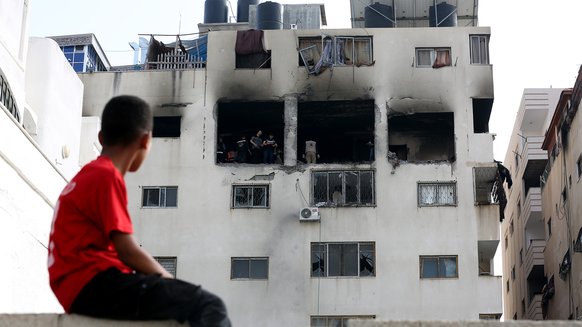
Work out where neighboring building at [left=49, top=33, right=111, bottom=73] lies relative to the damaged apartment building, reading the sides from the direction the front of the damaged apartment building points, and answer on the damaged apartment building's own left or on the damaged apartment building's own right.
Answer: on the damaged apartment building's own right

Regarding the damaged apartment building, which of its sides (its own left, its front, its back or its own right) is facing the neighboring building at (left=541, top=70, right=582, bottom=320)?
left

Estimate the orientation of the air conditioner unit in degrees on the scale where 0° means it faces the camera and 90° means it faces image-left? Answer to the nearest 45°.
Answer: approximately 0°

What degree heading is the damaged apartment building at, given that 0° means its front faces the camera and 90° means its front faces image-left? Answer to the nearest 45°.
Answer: approximately 0°
